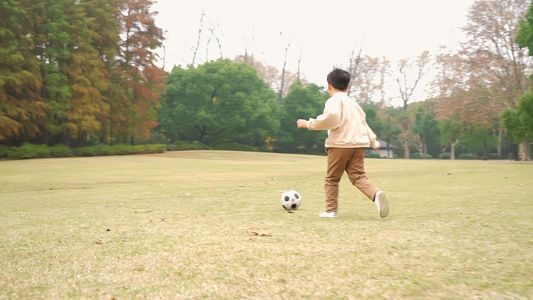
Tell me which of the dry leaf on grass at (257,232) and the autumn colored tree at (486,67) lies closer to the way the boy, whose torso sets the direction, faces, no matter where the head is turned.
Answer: the autumn colored tree

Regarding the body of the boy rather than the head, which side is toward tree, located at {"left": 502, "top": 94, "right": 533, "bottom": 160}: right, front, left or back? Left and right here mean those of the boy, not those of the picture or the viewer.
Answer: right

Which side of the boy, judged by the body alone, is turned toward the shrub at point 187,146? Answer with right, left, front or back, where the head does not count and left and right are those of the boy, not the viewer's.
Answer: front

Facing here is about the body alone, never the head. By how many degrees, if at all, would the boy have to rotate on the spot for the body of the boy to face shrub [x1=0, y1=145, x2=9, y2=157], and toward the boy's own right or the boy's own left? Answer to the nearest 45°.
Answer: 0° — they already face it

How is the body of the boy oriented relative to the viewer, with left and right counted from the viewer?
facing away from the viewer and to the left of the viewer

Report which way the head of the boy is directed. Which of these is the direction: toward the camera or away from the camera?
away from the camera

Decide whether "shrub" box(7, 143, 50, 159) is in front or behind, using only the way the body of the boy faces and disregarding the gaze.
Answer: in front

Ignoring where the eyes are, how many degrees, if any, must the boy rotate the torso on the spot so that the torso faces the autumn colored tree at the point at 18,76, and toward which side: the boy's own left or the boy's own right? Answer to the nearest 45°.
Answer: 0° — they already face it

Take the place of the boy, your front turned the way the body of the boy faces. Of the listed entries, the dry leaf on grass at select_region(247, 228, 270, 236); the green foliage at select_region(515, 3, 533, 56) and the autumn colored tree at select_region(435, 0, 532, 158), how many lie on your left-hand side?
1

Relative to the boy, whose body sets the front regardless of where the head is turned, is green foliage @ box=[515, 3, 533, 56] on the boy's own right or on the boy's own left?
on the boy's own right
